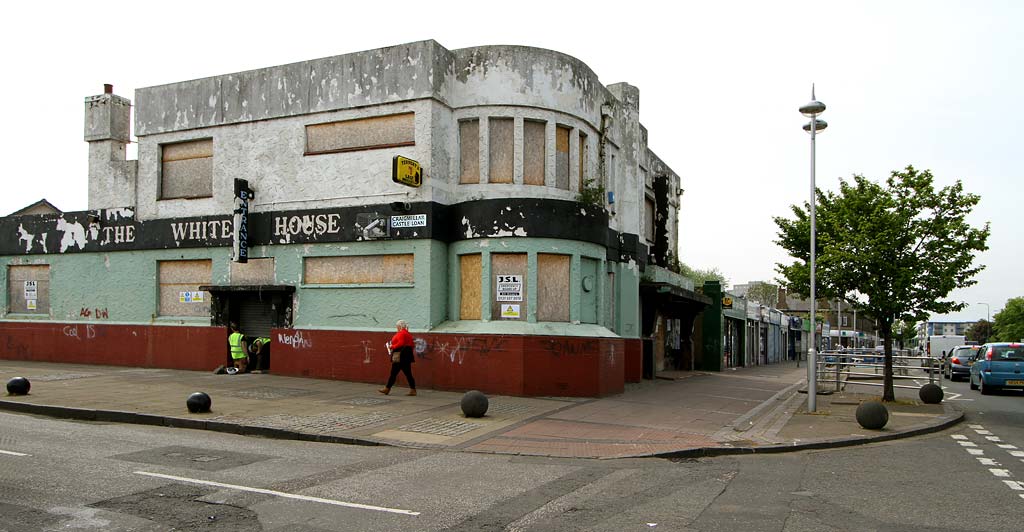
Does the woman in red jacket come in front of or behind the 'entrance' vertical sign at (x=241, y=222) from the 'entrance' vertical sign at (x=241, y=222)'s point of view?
in front

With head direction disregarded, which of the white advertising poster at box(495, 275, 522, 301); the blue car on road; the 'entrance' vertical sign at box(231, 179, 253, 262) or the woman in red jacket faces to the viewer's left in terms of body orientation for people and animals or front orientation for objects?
the woman in red jacket

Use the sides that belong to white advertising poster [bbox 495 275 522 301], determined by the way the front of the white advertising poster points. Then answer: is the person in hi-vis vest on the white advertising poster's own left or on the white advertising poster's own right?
on the white advertising poster's own right

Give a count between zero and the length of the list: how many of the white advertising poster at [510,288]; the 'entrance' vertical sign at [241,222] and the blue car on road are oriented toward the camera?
2

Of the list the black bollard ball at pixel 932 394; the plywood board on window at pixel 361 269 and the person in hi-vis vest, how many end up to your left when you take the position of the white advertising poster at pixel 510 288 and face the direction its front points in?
1

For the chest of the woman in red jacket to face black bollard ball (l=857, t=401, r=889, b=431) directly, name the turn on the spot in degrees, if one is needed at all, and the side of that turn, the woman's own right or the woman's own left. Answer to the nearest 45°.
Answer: approximately 135° to the woman's own left

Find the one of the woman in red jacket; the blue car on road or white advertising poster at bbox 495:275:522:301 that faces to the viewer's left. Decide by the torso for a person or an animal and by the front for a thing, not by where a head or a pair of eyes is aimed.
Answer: the woman in red jacket

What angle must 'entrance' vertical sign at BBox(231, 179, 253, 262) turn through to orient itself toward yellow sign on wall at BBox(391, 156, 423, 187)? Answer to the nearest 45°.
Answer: approximately 45° to its left

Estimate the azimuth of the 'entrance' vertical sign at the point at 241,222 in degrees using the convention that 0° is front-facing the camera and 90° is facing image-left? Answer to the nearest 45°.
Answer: approximately 0°

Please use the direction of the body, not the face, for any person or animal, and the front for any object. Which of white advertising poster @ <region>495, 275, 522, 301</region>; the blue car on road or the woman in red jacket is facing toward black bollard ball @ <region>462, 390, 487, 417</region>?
the white advertising poster

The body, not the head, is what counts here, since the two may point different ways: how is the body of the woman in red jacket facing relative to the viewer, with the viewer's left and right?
facing to the left of the viewer
